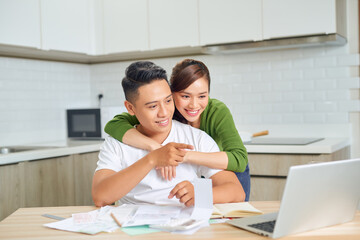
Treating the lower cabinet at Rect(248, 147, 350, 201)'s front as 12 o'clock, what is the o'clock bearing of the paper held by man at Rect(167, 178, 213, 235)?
The paper held by man is roughly at 12 o'clock from the lower cabinet.

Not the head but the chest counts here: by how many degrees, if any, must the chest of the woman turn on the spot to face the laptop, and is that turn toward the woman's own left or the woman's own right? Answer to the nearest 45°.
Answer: approximately 45° to the woman's own left

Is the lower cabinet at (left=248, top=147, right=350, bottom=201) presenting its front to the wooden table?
yes

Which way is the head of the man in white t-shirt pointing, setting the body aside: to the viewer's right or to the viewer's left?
to the viewer's right

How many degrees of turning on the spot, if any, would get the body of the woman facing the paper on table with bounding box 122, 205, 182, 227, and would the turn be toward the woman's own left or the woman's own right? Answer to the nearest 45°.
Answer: approximately 45° to the woman's own left

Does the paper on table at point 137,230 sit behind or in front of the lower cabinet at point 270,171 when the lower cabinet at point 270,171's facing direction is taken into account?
in front

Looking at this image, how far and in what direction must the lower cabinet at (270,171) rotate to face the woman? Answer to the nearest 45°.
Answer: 0° — it already faces them

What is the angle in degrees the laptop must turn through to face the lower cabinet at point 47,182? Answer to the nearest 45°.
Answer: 0° — it already faces it

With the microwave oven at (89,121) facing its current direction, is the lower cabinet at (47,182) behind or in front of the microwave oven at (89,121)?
in front

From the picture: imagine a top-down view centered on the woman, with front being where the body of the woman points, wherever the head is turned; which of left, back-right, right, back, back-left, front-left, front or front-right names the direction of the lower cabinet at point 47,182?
right

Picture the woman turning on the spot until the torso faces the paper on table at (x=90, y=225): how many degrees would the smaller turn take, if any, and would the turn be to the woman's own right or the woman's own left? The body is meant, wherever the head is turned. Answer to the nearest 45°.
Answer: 0° — they already face it

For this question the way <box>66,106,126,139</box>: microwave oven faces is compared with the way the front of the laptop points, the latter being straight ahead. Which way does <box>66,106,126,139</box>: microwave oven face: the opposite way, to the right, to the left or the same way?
to the left

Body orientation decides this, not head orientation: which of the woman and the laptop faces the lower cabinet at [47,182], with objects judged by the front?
the laptop

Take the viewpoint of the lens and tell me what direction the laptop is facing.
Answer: facing away from the viewer and to the left of the viewer

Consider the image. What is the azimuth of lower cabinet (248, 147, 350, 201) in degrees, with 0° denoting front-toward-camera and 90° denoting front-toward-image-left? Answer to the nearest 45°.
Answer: approximately 0°
